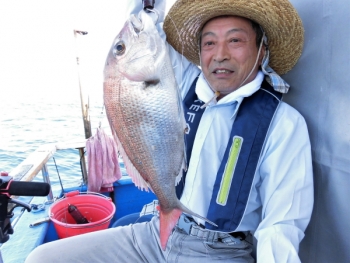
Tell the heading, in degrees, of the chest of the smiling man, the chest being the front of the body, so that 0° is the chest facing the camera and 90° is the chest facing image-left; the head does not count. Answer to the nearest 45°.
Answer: approximately 45°

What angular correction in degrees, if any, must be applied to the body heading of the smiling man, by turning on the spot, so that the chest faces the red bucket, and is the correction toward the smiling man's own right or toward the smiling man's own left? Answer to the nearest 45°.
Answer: approximately 90° to the smiling man's own right

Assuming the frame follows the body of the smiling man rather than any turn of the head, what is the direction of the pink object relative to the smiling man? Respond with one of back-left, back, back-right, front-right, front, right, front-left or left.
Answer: right
